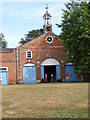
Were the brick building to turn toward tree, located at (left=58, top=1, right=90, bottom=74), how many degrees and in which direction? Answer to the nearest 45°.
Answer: approximately 45° to its left

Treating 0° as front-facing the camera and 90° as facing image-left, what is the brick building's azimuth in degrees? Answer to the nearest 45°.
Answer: approximately 0°
